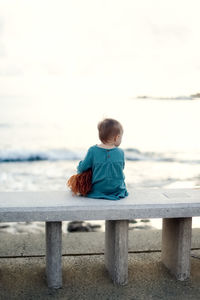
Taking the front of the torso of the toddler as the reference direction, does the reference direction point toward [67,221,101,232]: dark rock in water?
yes

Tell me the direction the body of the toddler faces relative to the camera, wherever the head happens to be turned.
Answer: away from the camera

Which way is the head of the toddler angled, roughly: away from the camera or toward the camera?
away from the camera
